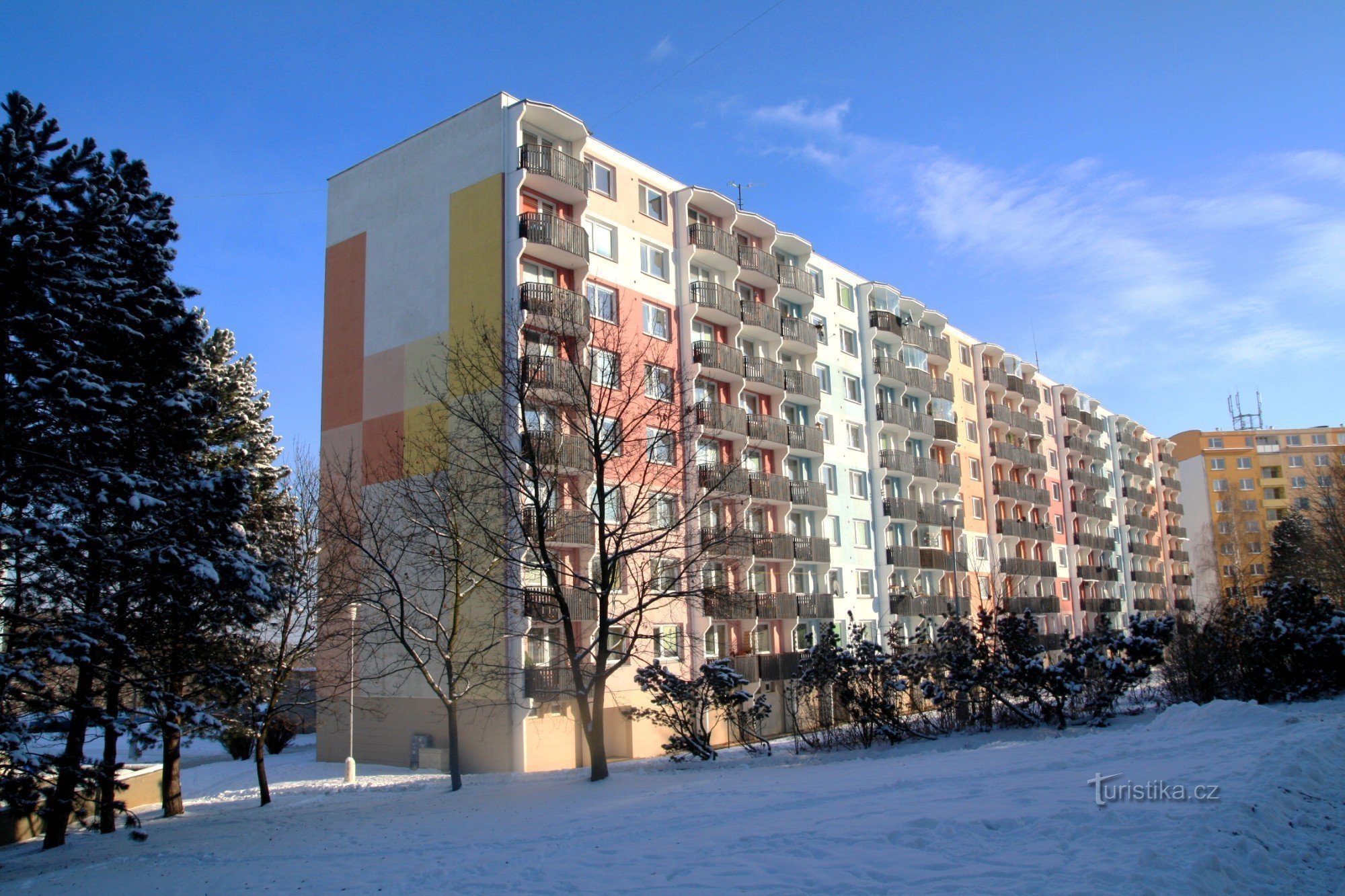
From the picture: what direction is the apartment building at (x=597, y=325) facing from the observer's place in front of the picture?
facing the viewer and to the right of the viewer
